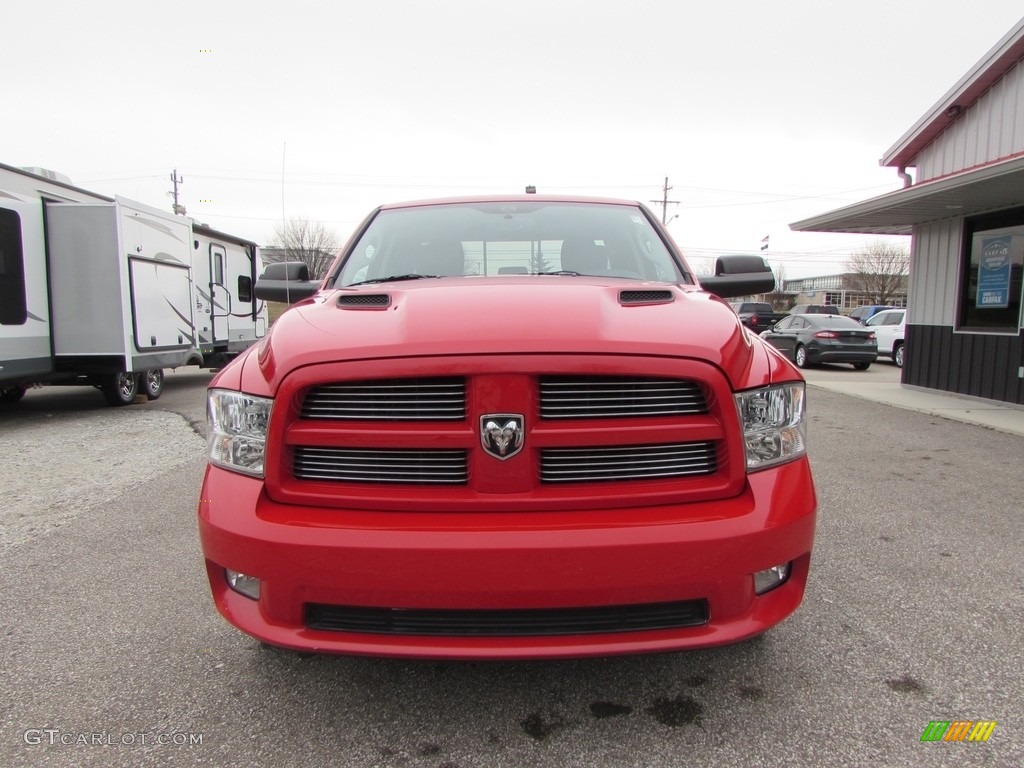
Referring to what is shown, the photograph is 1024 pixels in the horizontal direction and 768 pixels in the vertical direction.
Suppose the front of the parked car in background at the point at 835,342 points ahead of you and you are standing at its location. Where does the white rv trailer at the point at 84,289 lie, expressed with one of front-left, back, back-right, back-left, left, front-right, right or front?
left

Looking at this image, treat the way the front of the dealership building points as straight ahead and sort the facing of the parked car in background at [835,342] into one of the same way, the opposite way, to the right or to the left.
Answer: to the right

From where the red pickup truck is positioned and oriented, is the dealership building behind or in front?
behind

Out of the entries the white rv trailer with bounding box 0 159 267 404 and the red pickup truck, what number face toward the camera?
1

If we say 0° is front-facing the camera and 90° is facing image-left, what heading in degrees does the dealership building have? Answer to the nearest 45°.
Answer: approximately 45°

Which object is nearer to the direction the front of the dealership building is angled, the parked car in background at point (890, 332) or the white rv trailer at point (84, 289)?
the white rv trailer

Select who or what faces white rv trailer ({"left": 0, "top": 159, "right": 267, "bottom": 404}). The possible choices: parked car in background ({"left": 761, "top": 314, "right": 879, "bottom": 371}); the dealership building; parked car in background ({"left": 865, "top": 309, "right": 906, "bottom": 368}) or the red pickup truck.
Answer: the dealership building

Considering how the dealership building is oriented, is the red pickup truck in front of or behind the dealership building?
in front

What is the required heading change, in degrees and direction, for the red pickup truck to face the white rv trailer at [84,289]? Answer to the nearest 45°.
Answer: approximately 135° to its right

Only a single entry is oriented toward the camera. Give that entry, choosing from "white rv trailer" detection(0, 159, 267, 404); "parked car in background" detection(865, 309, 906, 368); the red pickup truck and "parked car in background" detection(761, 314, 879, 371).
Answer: the red pickup truck
